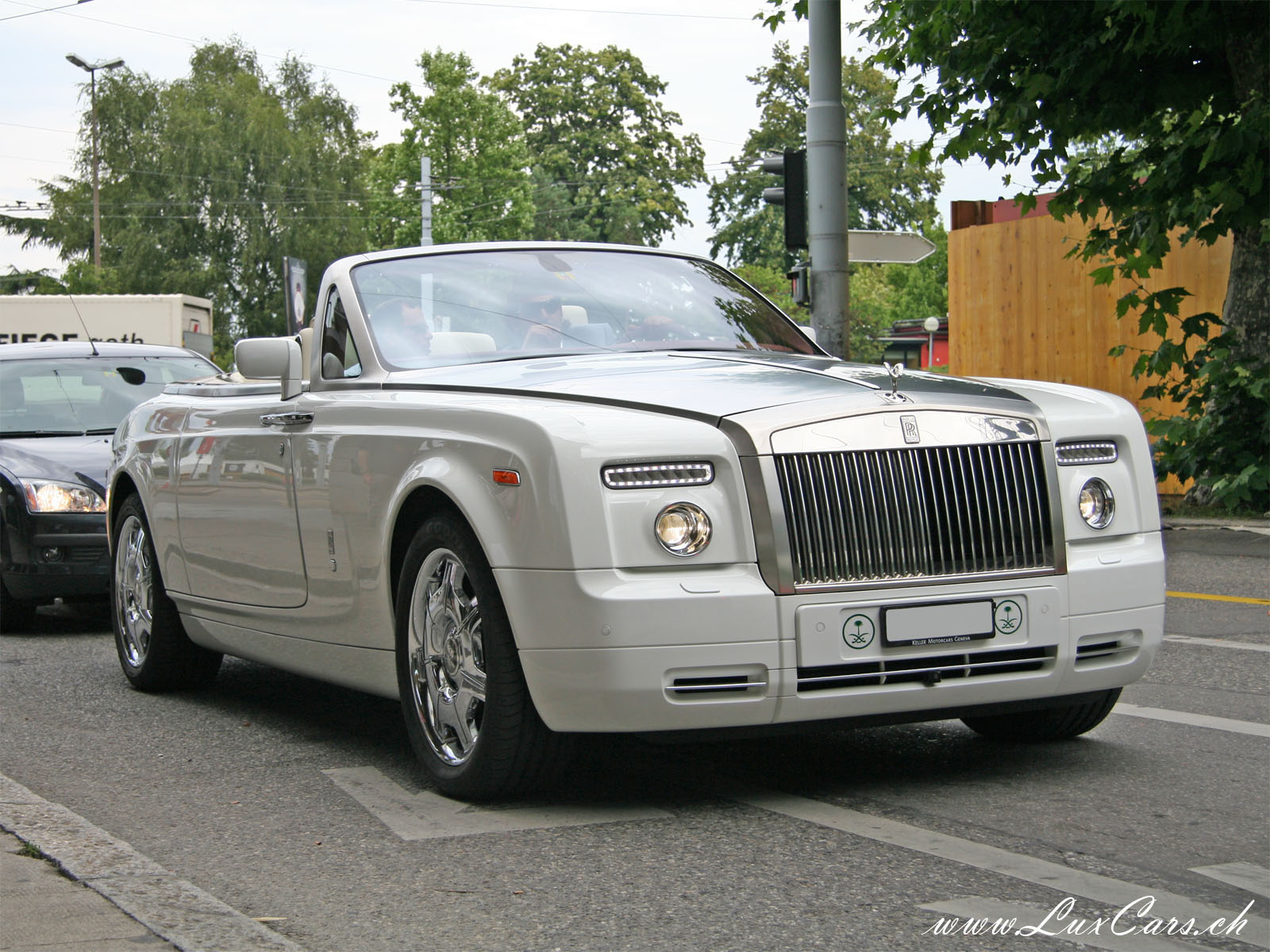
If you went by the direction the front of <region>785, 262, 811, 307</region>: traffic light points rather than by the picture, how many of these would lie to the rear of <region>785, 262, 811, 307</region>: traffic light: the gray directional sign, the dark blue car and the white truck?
1

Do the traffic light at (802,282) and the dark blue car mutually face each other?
no

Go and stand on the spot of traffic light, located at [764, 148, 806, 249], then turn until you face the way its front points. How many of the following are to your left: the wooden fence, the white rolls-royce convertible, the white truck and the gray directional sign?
1

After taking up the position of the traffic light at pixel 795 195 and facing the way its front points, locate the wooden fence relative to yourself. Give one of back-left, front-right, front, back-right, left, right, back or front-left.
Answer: back-right

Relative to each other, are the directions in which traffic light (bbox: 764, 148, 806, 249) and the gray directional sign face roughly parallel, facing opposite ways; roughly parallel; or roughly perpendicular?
roughly perpendicular

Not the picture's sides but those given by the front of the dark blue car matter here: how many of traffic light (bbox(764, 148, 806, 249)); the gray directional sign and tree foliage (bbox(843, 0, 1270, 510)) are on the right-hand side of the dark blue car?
0

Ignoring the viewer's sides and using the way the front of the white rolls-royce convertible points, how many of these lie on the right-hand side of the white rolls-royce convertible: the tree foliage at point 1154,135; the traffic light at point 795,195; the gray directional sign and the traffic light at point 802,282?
0

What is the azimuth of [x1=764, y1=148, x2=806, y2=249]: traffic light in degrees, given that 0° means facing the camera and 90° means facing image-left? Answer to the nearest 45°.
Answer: approximately 90°

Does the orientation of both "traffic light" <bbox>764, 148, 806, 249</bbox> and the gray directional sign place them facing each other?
no

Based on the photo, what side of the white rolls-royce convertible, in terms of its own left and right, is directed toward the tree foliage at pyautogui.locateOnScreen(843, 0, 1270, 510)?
left

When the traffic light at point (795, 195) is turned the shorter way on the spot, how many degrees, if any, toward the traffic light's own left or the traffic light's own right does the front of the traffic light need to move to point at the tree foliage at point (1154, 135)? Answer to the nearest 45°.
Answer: approximately 180°

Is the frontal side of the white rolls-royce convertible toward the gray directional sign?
no

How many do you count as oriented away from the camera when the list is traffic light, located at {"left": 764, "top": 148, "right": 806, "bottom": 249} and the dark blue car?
0

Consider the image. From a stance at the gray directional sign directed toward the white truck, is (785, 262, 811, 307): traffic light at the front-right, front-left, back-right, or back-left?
front-left

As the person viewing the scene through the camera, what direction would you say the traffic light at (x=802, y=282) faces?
facing to the left of the viewer

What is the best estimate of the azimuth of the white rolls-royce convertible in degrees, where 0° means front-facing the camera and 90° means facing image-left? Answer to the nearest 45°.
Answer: approximately 315°

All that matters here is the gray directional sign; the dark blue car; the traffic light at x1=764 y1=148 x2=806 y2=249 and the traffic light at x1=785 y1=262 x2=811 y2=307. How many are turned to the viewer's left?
2
